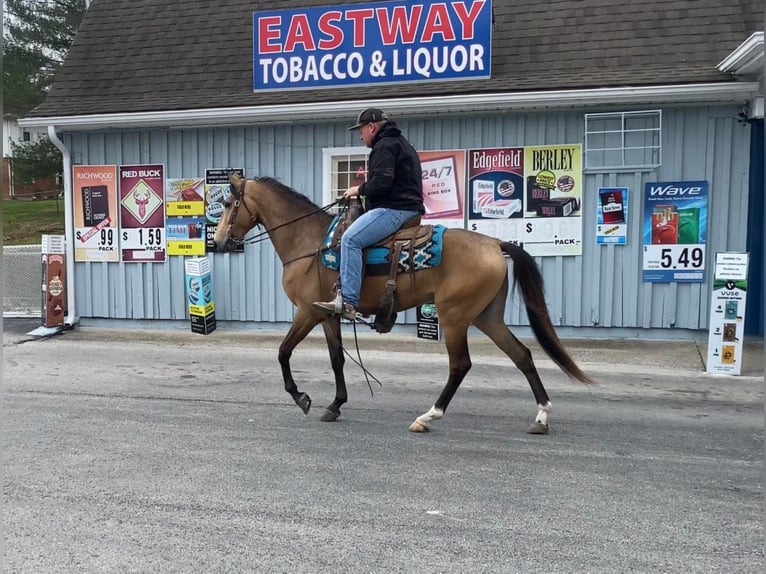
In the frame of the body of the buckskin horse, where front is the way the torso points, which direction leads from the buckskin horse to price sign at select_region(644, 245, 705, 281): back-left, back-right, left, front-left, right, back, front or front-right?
back-right

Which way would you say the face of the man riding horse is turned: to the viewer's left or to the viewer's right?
to the viewer's left

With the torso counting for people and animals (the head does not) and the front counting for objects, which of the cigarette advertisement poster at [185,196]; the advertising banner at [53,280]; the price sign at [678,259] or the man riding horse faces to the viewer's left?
the man riding horse

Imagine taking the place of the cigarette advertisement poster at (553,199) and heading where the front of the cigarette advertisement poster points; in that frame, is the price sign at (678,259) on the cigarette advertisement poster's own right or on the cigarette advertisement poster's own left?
on the cigarette advertisement poster's own left

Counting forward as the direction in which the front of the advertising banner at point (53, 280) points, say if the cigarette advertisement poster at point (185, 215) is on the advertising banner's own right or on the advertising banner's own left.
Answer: on the advertising banner's own left

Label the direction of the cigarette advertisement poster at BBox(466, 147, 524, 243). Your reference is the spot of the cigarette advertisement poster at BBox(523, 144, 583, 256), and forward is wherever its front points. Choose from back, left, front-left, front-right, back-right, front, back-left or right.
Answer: right

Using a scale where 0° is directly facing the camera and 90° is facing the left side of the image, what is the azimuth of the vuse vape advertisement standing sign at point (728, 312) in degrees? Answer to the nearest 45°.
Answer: approximately 0°

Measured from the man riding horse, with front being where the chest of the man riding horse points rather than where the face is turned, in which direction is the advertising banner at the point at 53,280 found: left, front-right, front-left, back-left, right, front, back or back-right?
front-right

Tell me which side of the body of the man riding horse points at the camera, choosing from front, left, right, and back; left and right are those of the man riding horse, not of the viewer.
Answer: left

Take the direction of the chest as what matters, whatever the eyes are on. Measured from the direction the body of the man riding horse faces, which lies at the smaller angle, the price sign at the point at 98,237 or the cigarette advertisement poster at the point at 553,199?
the price sign

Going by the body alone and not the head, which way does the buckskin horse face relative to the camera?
to the viewer's left

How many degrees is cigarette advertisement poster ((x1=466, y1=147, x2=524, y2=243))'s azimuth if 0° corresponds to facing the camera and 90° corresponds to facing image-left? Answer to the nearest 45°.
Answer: approximately 0°
